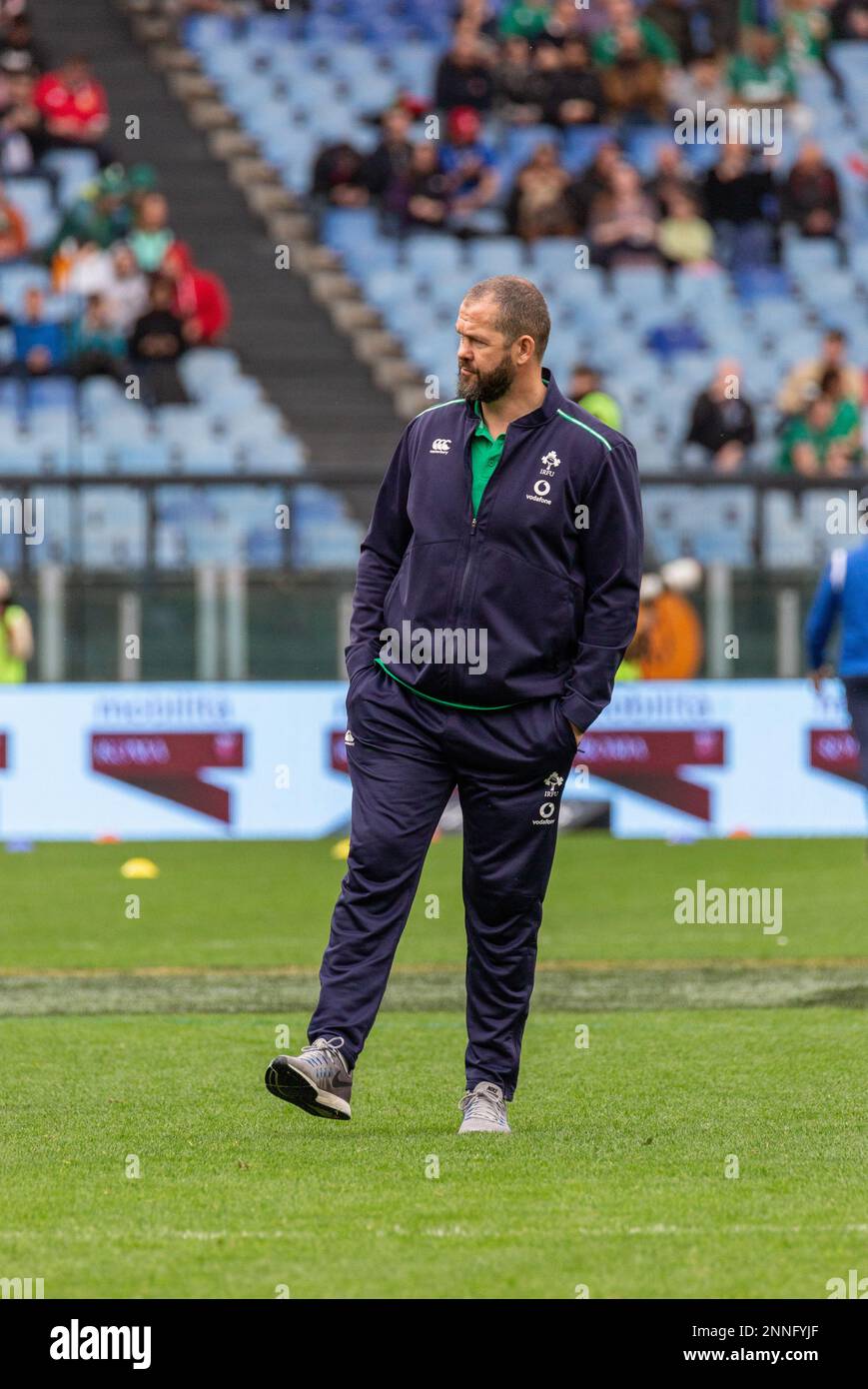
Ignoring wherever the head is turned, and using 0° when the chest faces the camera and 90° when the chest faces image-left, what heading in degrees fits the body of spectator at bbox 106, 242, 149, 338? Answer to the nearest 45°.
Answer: approximately 0°

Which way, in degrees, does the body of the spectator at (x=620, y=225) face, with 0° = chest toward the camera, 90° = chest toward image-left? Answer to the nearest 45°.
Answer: approximately 0°

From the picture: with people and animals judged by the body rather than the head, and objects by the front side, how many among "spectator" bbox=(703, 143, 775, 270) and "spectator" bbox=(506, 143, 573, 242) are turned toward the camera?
2

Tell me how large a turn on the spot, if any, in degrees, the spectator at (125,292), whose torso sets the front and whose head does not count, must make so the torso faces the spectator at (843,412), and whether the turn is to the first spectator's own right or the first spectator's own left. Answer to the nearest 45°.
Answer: approximately 90° to the first spectator's own left

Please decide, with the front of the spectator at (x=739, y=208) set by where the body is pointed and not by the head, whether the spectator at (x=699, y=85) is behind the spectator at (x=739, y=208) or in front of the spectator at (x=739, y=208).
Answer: behind

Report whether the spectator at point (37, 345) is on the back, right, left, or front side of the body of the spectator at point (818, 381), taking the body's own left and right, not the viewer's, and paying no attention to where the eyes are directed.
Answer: right

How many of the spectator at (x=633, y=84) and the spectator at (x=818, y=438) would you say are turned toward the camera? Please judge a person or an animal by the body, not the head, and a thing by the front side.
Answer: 2

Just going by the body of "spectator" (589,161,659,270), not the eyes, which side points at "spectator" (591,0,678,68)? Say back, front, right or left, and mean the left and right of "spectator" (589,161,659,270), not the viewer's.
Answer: back

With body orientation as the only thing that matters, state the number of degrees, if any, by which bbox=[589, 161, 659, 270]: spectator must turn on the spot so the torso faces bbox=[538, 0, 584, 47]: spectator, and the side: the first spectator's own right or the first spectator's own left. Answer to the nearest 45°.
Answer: approximately 180°

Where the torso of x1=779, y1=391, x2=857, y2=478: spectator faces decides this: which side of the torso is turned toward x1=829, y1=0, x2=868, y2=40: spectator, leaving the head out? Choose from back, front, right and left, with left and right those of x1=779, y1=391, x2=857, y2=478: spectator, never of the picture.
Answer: back
